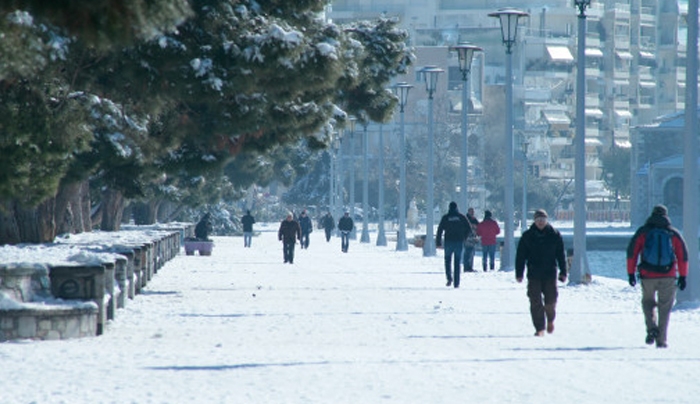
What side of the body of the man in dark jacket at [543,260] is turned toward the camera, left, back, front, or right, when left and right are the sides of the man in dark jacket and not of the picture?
front

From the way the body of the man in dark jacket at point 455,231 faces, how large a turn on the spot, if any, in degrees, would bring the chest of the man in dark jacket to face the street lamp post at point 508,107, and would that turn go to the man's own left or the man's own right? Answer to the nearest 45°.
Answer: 0° — they already face it

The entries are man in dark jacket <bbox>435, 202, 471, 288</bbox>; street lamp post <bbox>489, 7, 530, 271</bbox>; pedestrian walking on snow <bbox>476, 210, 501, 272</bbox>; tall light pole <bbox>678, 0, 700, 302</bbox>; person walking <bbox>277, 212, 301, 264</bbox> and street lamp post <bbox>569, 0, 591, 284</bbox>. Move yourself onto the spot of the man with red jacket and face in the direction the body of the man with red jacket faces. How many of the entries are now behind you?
0

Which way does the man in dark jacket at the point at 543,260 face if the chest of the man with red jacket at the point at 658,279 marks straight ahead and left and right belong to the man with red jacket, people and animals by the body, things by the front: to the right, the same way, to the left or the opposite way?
the opposite way

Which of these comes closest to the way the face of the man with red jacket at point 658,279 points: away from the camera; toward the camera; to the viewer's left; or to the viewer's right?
away from the camera

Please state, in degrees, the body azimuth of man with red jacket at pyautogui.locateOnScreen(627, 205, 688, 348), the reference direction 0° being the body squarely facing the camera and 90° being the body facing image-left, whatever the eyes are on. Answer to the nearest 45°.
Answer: approximately 180°

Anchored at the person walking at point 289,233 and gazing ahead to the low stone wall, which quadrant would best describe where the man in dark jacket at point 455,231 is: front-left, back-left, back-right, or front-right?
front-left

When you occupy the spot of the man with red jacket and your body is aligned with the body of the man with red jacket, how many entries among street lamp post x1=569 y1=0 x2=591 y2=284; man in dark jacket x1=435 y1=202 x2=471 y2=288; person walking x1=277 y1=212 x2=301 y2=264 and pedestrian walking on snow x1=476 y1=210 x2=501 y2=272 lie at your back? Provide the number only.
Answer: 0

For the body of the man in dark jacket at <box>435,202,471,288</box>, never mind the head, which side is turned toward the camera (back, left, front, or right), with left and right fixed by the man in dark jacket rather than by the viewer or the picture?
back

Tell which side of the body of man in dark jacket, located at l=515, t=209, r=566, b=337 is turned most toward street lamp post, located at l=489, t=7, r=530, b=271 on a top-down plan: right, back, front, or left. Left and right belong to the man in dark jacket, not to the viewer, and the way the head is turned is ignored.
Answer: back

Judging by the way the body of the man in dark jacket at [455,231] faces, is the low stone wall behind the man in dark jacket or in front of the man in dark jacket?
behind

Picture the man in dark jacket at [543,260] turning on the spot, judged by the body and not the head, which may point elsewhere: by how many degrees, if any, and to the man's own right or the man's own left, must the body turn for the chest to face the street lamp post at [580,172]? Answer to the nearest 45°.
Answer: approximately 180°

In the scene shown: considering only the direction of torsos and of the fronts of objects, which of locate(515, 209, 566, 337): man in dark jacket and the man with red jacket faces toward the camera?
the man in dark jacket

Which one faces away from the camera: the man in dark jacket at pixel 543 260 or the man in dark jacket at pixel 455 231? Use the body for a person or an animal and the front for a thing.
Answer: the man in dark jacket at pixel 455 231

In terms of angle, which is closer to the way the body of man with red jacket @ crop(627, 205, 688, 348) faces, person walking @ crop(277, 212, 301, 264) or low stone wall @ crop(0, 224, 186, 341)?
the person walking
